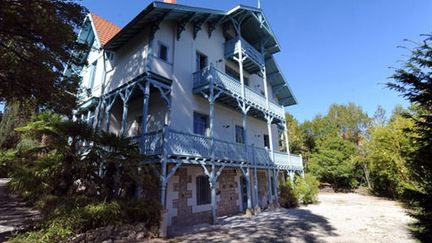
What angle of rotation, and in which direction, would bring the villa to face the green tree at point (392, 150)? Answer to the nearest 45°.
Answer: approximately 45° to its left

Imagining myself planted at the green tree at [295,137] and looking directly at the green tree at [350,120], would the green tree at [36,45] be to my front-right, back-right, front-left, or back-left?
back-right

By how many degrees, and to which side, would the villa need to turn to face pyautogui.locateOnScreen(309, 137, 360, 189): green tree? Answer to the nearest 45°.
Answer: approximately 90° to its left

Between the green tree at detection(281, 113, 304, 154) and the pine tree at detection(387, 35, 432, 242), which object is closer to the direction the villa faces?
the pine tree

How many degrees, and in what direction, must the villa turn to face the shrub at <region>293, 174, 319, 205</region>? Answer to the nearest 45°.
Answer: approximately 90° to its left

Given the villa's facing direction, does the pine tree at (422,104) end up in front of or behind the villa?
in front

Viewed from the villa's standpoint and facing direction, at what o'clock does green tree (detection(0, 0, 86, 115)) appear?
The green tree is roughly at 3 o'clock from the villa.

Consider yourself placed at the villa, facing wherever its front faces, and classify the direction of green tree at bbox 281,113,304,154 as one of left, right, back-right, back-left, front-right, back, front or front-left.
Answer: left

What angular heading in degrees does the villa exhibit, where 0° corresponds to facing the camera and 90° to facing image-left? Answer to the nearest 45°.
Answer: approximately 315°

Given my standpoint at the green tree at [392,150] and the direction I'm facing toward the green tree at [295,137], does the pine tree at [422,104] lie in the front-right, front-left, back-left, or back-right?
back-left

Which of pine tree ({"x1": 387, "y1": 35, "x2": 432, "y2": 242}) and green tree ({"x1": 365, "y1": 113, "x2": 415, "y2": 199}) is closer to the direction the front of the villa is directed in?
the pine tree

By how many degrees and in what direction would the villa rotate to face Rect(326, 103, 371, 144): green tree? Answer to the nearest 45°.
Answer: approximately 90° to its left
